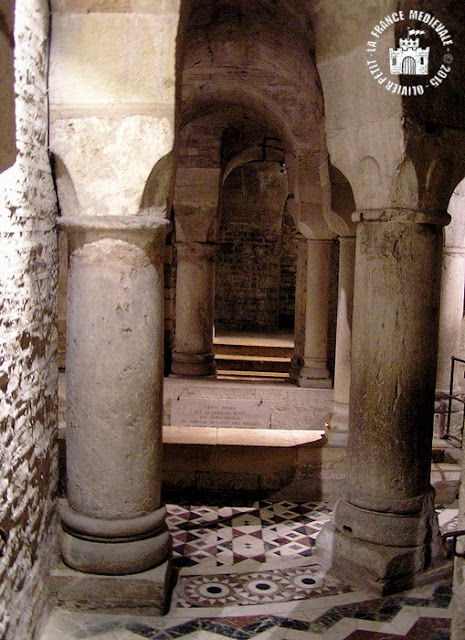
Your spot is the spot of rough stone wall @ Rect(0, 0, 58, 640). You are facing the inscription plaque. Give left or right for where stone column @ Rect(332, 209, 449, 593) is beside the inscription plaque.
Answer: right

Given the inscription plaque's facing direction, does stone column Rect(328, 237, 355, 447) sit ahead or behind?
ahead

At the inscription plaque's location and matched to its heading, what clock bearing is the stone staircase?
The stone staircase is roughly at 6 o'clock from the inscription plaque.

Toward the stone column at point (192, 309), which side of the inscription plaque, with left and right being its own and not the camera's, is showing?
back

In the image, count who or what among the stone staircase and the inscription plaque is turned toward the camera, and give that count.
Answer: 2

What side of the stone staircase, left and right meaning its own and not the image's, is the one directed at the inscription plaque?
front
